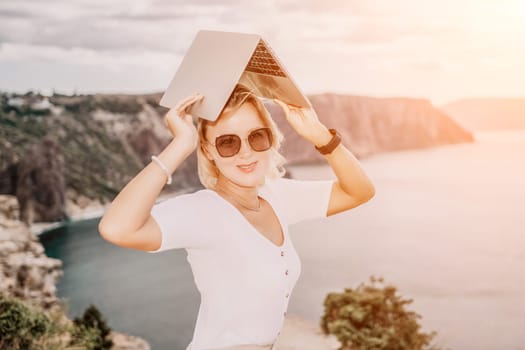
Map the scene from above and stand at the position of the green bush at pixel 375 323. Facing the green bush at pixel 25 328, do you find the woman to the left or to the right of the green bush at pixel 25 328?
left

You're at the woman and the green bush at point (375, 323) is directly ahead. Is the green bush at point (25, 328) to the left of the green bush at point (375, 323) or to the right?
left

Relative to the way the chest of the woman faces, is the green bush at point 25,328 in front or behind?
behind

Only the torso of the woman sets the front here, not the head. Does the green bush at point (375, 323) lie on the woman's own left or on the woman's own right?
on the woman's own left

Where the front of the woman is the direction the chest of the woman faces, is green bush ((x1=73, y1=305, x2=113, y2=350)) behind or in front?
behind

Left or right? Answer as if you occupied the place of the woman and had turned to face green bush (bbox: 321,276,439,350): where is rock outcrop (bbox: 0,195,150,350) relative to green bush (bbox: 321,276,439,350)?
left

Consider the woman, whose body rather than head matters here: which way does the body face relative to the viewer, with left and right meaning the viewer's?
facing the viewer and to the right of the viewer
